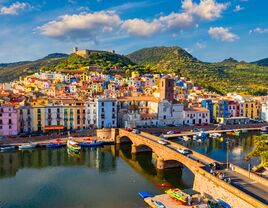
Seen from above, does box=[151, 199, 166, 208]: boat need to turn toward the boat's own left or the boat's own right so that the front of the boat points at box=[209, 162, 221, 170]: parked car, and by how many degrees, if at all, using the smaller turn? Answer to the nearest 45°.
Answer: approximately 90° to the boat's own right

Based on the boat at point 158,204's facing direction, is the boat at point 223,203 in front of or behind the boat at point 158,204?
behind
